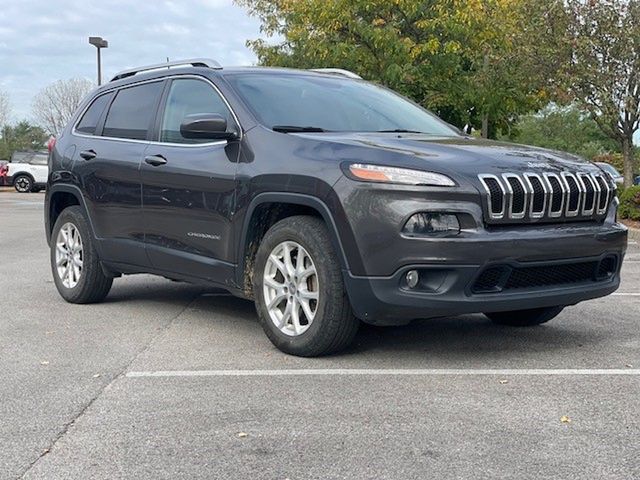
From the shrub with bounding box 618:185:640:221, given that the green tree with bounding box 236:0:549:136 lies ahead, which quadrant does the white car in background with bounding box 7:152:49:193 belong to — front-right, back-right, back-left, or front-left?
front-left

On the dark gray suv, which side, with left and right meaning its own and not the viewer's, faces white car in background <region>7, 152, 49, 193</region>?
back

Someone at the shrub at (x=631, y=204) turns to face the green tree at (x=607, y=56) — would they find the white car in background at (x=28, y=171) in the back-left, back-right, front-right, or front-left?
front-left

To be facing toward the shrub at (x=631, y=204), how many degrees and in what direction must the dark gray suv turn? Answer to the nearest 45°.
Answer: approximately 90° to its left

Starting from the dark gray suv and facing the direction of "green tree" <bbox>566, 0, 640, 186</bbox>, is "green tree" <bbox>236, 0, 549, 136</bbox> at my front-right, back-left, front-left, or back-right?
front-left

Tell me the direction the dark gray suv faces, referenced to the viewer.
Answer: facing the viewer and to the right of the viewer

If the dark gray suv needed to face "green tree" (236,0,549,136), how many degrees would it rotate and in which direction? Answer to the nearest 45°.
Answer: approximately 135° to its left

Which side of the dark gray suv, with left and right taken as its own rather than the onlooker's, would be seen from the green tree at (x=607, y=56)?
left
